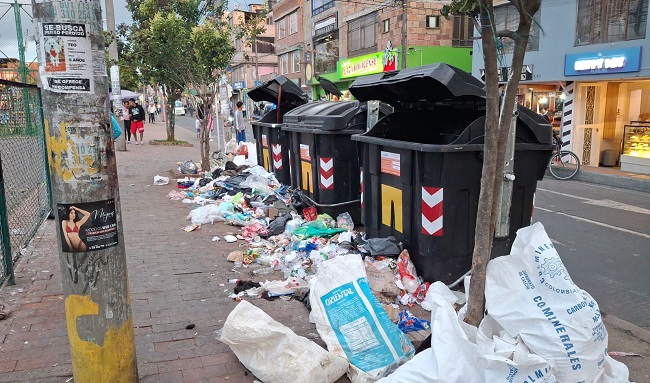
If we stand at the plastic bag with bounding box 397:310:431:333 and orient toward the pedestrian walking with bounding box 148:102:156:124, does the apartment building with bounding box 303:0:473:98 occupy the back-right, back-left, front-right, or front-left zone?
front-right

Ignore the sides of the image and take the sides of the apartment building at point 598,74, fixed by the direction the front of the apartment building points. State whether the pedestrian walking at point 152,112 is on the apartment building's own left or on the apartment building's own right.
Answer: on the apartment building's own right

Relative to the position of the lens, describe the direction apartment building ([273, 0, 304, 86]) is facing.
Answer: facing the viewer and to the left of the viewer

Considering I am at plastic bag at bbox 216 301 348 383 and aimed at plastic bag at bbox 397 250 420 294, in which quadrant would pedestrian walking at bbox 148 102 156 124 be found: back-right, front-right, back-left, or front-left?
front-left

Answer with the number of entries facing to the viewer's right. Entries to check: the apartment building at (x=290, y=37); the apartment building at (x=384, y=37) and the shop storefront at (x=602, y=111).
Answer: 0

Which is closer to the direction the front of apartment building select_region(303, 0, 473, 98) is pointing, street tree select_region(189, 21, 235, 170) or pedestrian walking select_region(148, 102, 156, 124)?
the street tree

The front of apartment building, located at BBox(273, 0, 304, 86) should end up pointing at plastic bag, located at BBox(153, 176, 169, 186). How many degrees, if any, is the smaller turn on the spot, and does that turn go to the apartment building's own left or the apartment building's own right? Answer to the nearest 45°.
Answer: approximately 45° to the apartment building's own left

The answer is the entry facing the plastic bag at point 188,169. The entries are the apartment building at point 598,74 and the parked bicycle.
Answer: the apartment building

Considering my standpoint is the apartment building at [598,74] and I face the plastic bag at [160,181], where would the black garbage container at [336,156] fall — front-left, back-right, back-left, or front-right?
front-left

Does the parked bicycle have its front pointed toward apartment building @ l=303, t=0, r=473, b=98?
no

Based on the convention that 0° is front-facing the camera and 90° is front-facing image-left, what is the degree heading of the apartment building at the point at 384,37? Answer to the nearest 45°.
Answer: approximately 45°

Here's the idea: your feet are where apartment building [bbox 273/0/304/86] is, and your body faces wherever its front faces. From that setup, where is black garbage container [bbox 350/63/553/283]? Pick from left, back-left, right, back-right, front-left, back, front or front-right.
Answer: front-left

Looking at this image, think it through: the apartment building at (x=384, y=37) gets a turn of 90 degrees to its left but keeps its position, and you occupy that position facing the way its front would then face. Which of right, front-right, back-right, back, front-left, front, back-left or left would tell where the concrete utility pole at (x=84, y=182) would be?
front-right

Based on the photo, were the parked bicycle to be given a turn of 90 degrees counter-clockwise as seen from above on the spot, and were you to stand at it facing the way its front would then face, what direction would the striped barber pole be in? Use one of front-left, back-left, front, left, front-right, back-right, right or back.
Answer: front

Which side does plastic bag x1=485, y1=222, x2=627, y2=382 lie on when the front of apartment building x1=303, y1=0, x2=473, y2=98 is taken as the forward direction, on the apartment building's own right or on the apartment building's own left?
on the apartment building's own left

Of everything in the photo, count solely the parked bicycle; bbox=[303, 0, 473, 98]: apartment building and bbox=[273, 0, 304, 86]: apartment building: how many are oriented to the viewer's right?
1

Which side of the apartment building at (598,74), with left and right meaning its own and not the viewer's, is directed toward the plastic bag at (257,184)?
front
